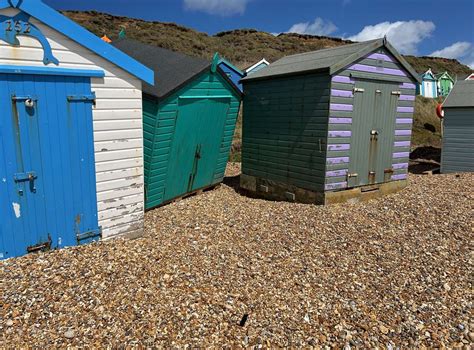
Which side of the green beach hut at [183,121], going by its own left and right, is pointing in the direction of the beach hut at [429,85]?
left

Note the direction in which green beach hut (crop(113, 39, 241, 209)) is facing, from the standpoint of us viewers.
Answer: facing the viewer and to the right of the viewer

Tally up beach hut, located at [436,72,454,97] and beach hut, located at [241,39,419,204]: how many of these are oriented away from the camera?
0

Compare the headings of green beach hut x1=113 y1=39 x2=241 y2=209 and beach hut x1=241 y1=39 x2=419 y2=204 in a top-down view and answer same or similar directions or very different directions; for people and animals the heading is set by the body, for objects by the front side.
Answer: same or similar directions

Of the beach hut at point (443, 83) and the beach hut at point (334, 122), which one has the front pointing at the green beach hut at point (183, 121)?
the beach hut at point (443, 83)

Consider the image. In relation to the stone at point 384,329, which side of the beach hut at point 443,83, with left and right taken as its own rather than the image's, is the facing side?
front

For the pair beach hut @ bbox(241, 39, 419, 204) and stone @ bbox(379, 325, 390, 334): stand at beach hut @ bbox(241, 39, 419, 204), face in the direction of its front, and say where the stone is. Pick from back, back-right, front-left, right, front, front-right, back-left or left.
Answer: front-right

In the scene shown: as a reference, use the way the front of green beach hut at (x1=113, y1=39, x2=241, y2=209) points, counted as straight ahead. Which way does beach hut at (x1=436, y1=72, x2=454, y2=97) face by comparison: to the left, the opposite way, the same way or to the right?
to the right

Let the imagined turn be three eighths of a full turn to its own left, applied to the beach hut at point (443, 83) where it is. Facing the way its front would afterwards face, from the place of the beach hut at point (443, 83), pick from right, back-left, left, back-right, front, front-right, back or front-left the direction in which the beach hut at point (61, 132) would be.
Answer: back-right

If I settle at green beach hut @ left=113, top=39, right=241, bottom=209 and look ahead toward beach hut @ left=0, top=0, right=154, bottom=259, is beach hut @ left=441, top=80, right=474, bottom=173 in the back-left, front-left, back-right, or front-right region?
back-left

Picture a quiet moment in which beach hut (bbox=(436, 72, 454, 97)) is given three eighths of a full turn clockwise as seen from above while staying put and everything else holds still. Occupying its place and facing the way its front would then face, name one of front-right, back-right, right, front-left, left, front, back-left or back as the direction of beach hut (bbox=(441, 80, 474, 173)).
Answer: back-left

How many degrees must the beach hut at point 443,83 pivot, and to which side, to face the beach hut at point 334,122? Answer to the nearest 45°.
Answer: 0° — it already faces it

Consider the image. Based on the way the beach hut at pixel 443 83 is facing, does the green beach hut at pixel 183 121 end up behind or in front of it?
in front

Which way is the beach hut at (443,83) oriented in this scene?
toward the camera

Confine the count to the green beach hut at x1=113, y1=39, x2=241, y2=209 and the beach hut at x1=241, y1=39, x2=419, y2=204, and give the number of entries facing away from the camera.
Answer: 0

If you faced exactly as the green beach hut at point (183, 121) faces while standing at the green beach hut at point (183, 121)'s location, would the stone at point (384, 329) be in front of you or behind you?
in front
